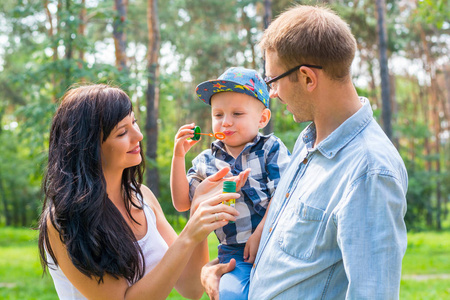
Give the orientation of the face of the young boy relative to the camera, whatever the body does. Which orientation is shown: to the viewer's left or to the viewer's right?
to the viewer's left

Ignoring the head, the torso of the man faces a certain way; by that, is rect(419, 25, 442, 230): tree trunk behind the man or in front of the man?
behind

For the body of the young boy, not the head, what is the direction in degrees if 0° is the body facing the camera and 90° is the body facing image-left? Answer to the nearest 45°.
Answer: approximately 45°

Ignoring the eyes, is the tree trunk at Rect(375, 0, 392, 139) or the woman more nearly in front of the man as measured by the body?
the woman

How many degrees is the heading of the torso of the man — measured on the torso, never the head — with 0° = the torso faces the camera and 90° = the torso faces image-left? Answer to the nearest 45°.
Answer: approximately 45°

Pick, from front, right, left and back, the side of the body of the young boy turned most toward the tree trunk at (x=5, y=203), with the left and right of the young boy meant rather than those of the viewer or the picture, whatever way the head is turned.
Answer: right

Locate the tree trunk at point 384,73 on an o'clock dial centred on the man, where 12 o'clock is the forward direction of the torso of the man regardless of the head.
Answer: The tree trunk is roughly at 5 o'clock from the man.

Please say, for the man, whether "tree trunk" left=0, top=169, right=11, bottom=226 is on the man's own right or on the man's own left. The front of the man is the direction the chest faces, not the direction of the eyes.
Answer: on the man's own right

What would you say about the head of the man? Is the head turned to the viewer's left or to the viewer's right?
to the viewer's left

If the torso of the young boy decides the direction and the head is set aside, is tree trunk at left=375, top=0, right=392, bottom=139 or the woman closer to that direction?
the woman

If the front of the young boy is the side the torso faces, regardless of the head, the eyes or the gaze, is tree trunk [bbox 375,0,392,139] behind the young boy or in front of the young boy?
behind

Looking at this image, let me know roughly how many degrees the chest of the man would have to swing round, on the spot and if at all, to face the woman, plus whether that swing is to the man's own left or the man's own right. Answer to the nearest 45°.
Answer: approximately 45° to the man's own right

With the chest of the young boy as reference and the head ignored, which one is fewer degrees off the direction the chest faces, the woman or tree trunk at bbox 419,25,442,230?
the woman
